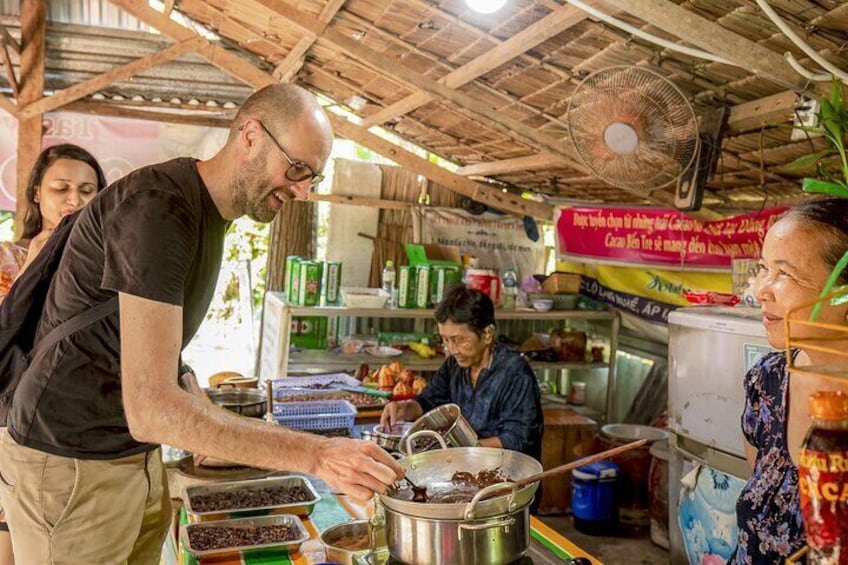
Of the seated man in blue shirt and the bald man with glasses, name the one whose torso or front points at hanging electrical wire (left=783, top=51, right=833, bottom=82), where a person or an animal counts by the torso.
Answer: the bald man with glasses

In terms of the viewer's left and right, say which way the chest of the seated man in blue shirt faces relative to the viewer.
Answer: facing the viewer and to the left of the viewer

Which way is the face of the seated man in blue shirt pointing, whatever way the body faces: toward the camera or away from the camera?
toward the camera

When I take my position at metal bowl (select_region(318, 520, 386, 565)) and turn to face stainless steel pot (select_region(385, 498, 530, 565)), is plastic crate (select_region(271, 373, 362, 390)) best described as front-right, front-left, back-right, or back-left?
back-left

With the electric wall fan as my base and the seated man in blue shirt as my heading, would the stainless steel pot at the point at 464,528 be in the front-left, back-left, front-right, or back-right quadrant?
front-left

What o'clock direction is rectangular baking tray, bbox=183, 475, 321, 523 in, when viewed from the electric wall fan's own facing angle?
The rectangular baking tray is roughly at 12 o'clock from the electric wall fan.

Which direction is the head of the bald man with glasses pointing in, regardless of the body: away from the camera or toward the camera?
toward the camera

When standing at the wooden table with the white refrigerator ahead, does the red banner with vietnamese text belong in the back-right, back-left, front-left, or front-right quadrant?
front-left

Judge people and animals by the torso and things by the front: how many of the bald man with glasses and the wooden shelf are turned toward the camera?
1

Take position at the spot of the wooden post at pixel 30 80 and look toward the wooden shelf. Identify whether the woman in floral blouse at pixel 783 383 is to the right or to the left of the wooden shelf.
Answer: right

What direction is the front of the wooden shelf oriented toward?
toward the camera

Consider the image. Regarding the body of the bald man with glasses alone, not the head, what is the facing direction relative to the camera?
to the viewer's right

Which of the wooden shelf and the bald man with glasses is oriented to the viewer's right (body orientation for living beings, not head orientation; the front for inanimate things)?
the bald man with glasses

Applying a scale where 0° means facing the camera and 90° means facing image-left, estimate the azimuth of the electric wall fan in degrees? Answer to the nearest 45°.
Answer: approximately 45°

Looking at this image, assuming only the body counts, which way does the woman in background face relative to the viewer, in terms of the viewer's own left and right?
facing the viewer and to the right of the viewer
